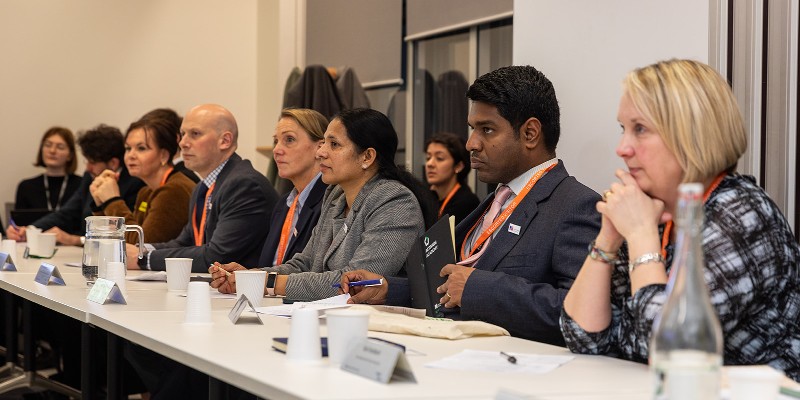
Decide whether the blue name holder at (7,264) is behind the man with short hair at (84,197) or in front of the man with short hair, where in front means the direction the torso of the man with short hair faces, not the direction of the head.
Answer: in front

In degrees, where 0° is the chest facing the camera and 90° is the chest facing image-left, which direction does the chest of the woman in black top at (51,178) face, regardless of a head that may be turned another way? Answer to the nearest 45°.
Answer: approximately 0°

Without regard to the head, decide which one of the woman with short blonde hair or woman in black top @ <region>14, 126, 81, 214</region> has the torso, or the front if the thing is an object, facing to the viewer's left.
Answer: the woman with short blonde hair

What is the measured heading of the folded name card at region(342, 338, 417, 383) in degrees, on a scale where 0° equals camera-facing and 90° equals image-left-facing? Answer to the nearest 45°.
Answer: approximately 45°

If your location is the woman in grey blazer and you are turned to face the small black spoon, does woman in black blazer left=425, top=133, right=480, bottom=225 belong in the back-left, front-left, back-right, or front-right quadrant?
back-left

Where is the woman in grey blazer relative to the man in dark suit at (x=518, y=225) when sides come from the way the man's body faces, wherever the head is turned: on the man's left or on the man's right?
on the man's right

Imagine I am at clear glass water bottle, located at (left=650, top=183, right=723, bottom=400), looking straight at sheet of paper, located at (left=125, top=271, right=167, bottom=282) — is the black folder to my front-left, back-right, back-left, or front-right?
front-right

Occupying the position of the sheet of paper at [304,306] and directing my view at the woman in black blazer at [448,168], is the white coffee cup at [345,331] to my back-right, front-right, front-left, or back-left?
back-right

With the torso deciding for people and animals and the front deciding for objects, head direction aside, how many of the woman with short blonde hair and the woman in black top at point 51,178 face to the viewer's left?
1

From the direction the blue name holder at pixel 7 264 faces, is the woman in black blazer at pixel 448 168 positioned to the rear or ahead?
to the rear

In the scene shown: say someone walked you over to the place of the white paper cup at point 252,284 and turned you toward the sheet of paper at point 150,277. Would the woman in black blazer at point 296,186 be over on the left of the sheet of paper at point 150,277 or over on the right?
right

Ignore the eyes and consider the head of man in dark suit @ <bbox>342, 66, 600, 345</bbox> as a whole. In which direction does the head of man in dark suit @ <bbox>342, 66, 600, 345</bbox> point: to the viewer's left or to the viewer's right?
to the viewer's left

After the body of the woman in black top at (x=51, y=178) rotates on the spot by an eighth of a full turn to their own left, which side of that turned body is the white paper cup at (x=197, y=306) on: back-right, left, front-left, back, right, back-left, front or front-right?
front-right

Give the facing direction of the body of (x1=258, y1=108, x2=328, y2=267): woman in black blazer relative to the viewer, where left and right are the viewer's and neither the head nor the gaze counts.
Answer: facing the viewer and to the left of the viewer

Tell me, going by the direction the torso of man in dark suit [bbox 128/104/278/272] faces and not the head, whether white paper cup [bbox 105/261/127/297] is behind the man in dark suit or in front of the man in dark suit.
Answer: in front

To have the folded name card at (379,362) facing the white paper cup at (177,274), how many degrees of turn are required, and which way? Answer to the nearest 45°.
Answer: approximately 90° to its right

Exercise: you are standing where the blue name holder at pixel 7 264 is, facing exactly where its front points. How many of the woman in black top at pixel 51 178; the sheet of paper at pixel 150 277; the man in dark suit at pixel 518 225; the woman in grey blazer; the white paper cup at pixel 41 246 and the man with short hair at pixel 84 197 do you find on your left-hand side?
3
